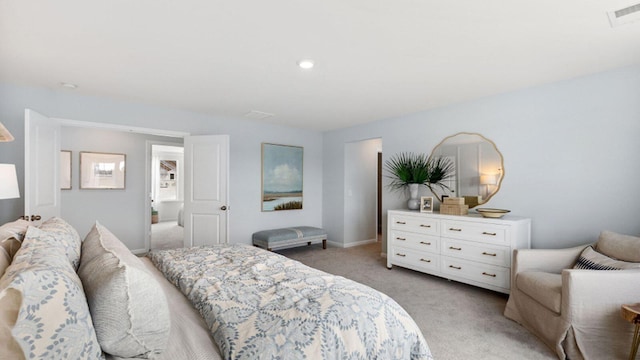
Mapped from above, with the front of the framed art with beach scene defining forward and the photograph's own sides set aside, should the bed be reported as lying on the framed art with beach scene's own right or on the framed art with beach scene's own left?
on the framed art with beach scene's own right

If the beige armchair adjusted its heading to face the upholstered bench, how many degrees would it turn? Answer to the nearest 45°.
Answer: approximately 45° to its right

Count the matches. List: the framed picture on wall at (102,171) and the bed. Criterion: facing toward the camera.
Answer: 1

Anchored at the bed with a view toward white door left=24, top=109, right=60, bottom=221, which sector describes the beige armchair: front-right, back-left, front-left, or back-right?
back-right

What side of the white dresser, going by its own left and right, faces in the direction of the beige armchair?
left

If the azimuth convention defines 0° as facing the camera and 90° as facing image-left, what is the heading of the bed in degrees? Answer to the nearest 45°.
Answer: approximately 225°

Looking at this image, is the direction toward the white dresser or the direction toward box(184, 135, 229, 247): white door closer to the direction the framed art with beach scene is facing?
the white dresser

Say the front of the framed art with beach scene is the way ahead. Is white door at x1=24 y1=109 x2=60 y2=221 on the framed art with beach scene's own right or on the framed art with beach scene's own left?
on the framed art with beach scene's own right
